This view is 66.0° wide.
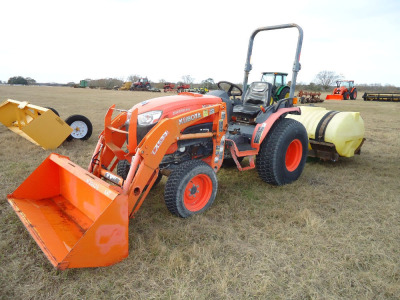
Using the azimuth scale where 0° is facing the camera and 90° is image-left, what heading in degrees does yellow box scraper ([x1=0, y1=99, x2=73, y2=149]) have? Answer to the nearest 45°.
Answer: approximately 45°

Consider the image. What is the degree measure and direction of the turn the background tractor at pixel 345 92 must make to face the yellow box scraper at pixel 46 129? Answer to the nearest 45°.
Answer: approximately 45° to its left

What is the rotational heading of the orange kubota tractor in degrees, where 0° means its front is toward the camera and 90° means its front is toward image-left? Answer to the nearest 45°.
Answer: approximately 45°

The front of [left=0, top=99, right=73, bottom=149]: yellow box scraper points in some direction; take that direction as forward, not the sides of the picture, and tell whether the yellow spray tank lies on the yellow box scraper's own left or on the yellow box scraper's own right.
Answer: on the yellow box scraper's own left

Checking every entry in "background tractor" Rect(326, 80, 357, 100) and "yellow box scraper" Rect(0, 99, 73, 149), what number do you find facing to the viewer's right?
0

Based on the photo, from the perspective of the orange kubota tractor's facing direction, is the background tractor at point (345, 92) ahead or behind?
behind

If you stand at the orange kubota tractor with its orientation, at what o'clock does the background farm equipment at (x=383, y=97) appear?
The background farm equipment is roughly at 6 o'clock from the orange kubota tractor.

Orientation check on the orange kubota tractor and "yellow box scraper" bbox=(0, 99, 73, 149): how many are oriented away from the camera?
0
